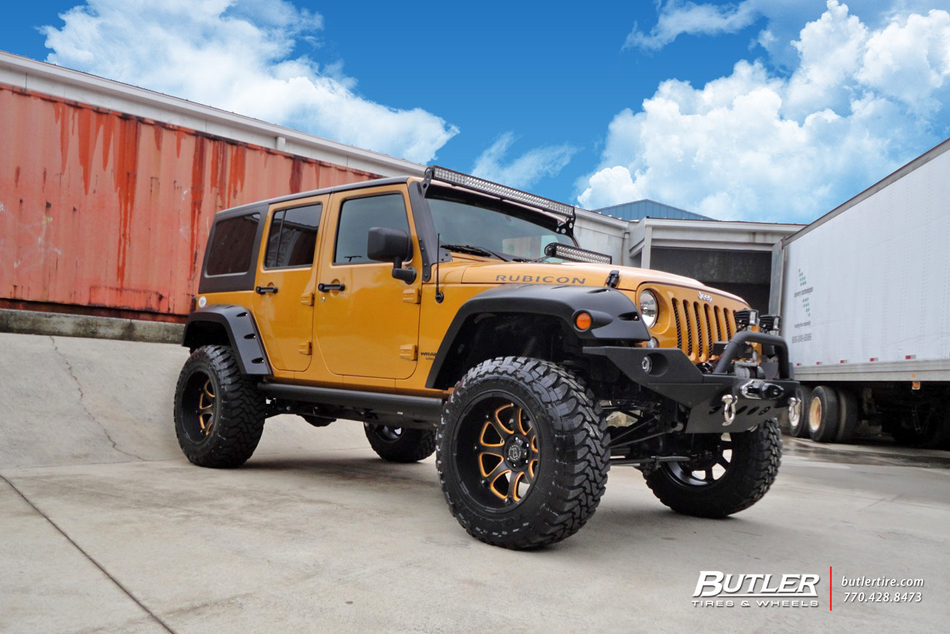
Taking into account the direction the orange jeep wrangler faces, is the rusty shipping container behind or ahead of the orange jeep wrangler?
behind

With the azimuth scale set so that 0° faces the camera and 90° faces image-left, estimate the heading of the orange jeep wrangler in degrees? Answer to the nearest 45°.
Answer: approximately 315°
